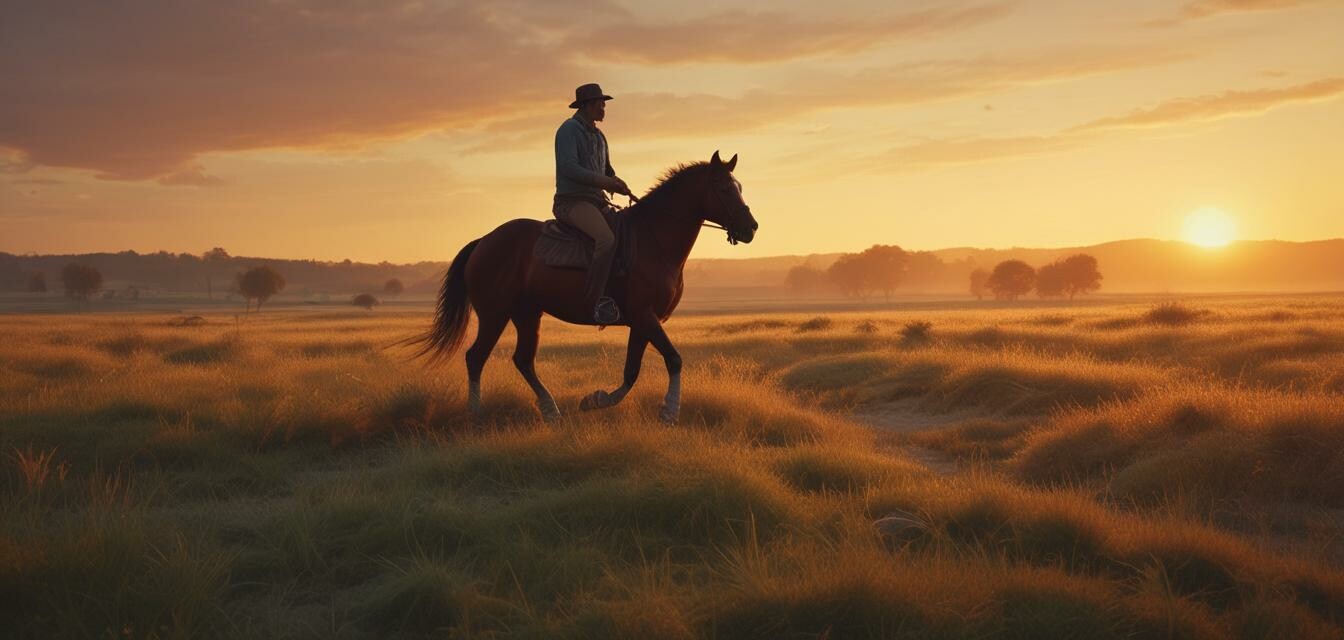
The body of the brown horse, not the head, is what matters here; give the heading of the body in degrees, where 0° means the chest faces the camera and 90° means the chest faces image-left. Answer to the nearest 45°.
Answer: approximately 270°

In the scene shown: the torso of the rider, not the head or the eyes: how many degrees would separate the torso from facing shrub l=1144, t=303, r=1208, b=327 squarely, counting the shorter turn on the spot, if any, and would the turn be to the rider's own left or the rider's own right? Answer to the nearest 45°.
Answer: approximately 45° to the rider's own left

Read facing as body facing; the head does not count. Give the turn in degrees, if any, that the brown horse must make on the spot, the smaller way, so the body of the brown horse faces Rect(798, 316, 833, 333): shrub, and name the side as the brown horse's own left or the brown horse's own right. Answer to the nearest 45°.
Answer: approximately 90° to the brown horse's own left

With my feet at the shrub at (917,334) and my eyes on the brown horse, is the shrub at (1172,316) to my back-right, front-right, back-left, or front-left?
back-left

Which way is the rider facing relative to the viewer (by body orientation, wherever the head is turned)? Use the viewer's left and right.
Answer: facing to the right of the viewer

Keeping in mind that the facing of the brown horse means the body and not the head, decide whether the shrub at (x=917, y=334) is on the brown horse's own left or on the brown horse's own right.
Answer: on the brown horse's own left

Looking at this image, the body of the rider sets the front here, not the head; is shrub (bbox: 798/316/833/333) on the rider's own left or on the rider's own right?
on the rider's own left

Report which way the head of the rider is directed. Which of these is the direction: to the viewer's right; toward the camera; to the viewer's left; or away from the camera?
to the viewer's right

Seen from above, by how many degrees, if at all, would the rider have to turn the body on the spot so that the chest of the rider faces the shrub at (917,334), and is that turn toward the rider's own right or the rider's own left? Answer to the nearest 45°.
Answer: approximately 45° to the rider's own left

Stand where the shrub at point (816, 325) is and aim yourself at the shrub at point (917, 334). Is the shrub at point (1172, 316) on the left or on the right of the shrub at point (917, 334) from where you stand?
left
